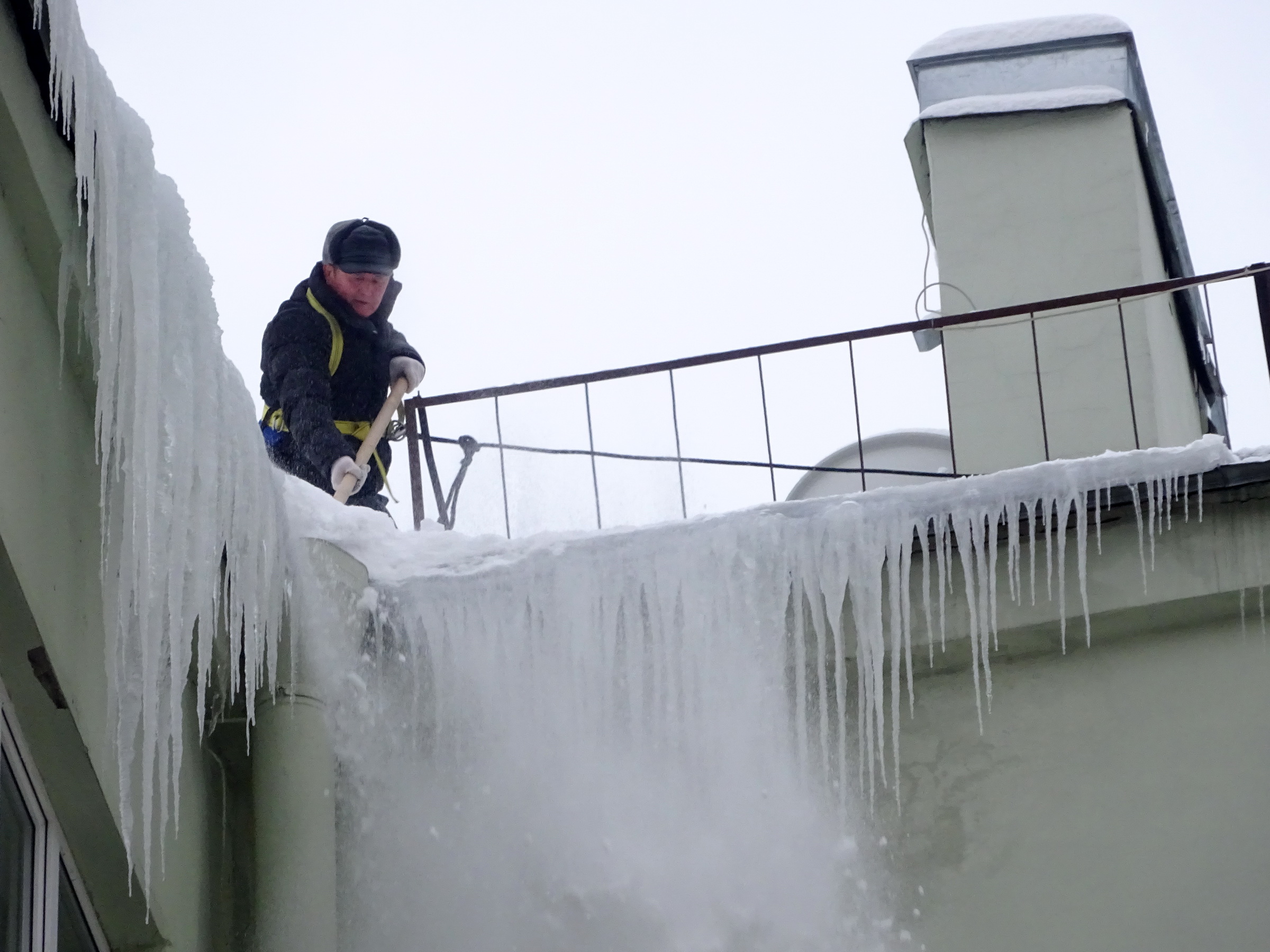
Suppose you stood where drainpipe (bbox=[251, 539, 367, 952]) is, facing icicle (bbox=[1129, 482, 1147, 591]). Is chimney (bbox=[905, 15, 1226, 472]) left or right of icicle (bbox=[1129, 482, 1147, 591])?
left

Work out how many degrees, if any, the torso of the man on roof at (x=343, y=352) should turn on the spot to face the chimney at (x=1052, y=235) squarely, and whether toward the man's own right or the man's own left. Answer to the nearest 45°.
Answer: approximately 45° to the man's own left

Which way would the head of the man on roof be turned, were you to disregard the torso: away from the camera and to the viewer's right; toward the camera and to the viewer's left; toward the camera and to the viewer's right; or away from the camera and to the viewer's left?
toward the camera and to the viewer's right

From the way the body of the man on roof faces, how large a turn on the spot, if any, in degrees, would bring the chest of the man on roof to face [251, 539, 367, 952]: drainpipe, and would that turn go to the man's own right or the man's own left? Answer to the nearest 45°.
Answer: approximately 45° to the man's own right

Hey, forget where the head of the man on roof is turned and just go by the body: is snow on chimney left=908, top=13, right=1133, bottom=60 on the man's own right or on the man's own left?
on the man's own left

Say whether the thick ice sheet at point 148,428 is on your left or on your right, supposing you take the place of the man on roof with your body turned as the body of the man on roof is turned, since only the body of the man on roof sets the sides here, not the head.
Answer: on your right

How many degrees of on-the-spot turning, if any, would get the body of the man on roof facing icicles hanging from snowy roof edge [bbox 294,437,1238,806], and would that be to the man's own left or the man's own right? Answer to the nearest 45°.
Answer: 0° — they already face it
